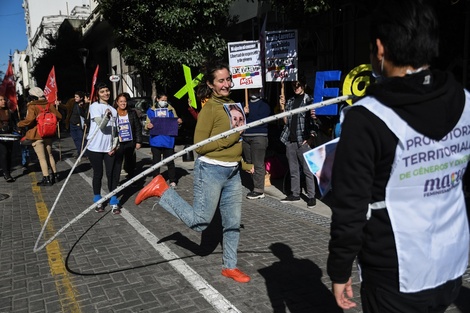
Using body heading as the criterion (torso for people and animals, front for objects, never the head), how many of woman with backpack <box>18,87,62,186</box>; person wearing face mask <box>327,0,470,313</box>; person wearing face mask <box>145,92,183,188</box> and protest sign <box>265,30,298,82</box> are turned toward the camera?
2

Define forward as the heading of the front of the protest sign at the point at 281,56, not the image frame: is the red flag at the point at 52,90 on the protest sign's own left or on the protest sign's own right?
on the protest sign's own right

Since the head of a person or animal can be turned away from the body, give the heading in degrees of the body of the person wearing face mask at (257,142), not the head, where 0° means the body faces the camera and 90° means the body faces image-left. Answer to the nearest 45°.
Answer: approximately 45°

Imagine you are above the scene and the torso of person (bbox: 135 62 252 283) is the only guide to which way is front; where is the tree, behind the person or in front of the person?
behind

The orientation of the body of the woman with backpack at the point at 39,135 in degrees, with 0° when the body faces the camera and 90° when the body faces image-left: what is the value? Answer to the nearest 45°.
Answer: approximately 135°

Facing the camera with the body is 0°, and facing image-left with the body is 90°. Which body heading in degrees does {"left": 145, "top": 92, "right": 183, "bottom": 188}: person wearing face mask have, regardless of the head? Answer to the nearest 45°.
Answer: approximately 0°

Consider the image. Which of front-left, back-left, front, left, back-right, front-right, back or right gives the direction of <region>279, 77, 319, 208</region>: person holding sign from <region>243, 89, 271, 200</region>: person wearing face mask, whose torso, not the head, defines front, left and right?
left

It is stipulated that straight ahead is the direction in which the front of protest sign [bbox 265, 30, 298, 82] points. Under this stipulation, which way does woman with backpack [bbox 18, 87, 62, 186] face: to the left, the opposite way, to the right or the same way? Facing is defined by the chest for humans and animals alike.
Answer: the opposite way

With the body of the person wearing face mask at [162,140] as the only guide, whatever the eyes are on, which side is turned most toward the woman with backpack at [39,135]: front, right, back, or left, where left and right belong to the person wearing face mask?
right

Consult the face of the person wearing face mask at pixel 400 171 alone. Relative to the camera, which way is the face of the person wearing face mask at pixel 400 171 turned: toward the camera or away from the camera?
away from the camera

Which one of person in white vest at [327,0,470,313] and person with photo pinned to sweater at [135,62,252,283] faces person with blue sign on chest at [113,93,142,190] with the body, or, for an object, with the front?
the person in white vest

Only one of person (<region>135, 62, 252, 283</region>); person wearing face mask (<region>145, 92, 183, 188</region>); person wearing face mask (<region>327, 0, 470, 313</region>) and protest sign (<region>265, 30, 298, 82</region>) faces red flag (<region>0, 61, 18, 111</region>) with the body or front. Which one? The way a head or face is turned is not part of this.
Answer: person wearing face mask (<region>327, 0, 470, 313</region>)

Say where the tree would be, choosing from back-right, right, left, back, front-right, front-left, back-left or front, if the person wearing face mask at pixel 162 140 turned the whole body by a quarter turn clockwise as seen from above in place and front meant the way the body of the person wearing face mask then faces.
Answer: right

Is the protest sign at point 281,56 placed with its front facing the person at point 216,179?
yes

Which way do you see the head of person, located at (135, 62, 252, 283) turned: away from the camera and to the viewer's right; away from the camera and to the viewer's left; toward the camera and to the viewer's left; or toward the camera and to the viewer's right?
toward the camera and to the viewer's right
